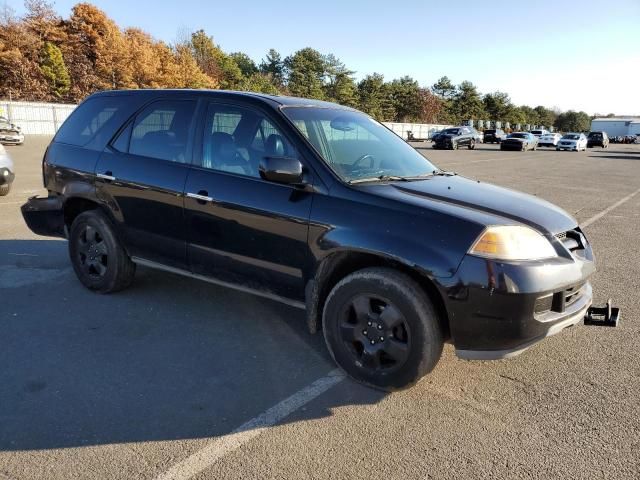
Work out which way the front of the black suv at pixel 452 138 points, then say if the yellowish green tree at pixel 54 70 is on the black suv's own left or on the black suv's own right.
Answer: on the black suv's own right

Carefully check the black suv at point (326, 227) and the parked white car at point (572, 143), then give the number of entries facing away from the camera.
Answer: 0

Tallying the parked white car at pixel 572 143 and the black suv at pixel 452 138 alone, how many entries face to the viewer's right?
0

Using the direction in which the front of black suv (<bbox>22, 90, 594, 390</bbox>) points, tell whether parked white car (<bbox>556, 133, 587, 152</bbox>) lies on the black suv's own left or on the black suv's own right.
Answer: on the black suv's own left

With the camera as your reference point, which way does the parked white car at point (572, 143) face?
facing the viewer and to the left of the viewer

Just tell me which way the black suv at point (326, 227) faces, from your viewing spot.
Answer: facing the viewer and to the right of the viewer

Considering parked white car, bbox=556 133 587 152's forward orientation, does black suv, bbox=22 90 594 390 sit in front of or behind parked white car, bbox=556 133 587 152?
in front

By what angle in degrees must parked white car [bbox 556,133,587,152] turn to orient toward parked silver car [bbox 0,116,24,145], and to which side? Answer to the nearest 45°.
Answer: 0° — it already faces it

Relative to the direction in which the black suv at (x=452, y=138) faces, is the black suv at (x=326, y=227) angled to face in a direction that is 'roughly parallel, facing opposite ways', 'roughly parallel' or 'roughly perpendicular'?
roughly perpendicular
